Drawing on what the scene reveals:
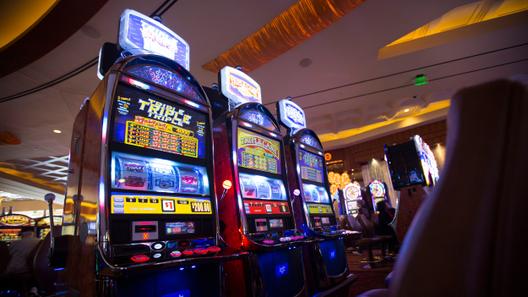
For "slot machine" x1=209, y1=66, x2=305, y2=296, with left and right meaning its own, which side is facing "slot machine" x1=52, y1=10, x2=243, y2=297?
right

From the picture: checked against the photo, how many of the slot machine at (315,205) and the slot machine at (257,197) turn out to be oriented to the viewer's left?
0

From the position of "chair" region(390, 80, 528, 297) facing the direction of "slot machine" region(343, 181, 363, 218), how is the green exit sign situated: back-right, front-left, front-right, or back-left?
front-right

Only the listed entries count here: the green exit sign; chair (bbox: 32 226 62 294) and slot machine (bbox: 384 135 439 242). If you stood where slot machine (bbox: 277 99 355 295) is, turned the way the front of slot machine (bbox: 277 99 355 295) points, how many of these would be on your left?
2

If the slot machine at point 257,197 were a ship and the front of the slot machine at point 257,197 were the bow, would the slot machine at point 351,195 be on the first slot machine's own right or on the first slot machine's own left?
on the first slot machine's own left

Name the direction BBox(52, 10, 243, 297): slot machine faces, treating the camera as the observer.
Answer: facing the viewer and to the right of the viewer

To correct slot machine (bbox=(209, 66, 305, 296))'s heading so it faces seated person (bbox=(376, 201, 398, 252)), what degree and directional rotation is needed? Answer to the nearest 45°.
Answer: approximately 90° to its left

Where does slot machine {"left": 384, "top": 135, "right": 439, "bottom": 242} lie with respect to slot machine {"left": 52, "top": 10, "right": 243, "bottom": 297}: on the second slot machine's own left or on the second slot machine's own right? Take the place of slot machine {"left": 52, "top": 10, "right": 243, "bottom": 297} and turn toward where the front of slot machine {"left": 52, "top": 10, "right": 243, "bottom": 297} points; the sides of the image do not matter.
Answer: on the second slot machine's own left

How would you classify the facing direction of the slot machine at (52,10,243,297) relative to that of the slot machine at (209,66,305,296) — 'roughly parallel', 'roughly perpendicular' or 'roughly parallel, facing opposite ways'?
roughly parallel

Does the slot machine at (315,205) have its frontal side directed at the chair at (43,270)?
no

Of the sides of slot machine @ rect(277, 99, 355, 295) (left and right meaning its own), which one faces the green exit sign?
left

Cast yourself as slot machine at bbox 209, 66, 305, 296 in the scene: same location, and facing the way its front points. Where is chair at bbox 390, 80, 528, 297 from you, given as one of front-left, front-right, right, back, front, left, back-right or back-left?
front-right

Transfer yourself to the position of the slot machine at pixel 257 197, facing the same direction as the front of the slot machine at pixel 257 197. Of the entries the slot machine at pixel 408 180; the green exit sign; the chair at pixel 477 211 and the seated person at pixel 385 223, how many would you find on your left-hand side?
3

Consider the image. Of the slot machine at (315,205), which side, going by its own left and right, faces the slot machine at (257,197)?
right

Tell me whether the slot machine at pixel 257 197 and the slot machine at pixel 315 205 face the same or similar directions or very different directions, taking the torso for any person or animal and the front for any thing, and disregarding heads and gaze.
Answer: same or similar directions

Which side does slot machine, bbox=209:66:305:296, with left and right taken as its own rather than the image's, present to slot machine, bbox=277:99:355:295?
left
